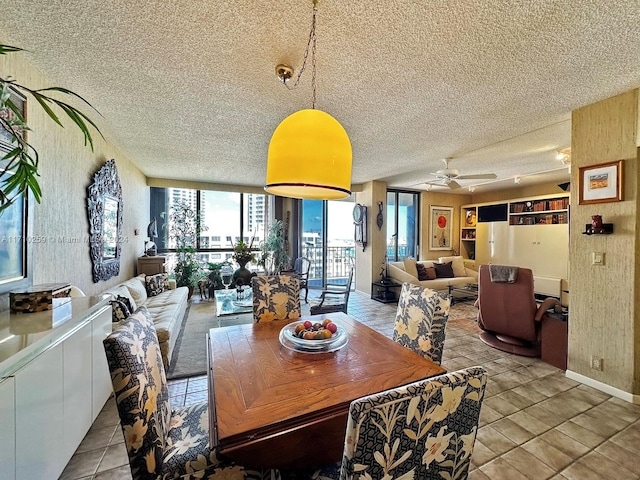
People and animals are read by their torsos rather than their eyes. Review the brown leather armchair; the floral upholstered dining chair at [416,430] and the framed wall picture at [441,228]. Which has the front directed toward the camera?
the framed wall picture

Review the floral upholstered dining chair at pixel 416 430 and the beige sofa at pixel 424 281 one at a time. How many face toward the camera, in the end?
1

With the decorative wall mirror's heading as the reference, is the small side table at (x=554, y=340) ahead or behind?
ahead

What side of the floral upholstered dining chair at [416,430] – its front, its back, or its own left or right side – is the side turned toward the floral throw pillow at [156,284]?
front

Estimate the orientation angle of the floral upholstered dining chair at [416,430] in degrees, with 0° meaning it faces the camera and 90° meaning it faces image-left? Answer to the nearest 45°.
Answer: approximately 135°

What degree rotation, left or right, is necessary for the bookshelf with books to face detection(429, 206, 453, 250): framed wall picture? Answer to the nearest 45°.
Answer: approximately 45° to its right

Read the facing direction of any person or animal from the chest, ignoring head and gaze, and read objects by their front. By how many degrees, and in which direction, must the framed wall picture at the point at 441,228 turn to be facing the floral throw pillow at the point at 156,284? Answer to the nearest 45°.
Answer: approximately 45° to its right

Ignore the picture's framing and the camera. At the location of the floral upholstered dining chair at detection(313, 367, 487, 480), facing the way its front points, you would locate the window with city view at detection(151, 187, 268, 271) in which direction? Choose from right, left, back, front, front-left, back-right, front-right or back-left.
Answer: front

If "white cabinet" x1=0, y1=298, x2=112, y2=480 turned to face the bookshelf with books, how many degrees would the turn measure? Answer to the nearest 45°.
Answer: approximately 45° to its left

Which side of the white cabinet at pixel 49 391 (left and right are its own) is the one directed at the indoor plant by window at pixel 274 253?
left

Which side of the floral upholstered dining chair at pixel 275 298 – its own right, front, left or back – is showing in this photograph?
front

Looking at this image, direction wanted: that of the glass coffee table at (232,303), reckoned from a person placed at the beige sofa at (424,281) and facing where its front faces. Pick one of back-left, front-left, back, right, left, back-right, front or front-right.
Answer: front-right

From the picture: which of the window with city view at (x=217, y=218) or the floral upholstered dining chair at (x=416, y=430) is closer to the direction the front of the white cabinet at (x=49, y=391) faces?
the floral upholstered dining chair

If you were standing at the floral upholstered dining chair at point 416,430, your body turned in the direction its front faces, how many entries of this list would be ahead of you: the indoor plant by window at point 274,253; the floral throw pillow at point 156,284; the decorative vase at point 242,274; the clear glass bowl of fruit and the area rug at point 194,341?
5

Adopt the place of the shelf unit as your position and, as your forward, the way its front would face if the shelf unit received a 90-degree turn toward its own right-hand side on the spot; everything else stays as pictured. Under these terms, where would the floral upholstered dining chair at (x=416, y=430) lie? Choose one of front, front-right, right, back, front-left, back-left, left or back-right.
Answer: back-left

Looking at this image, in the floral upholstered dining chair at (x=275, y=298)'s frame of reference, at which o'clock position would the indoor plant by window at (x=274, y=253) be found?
The indoor plant by window is roughly at 6 o'clock from the floral upholstered dining chair.
